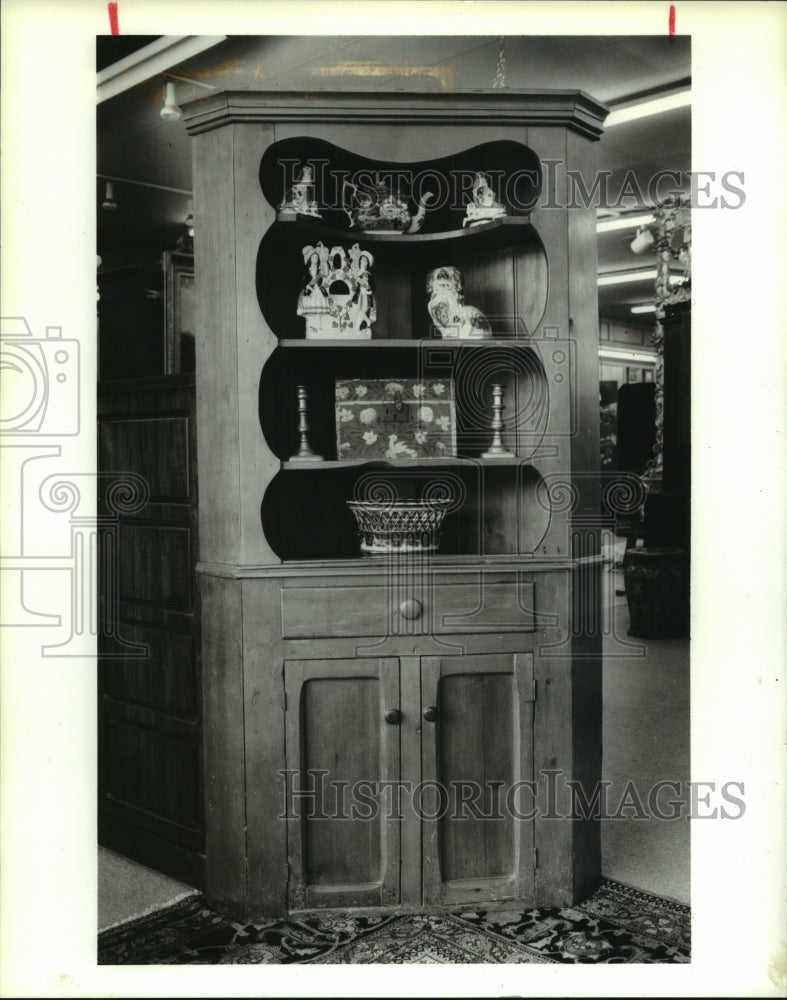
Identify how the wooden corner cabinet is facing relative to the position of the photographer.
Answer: facing the viewer

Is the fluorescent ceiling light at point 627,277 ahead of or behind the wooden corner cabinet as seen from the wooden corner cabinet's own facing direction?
behind

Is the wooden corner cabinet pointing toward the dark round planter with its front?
no

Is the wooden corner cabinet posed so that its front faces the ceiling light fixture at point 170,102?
no

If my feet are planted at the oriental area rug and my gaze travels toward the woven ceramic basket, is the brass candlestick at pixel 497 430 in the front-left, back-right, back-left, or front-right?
front-right

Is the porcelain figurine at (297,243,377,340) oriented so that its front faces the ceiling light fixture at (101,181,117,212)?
no
